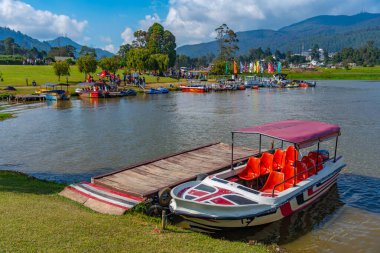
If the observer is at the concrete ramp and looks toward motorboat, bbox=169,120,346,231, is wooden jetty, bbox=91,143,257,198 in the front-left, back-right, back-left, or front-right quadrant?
front-left

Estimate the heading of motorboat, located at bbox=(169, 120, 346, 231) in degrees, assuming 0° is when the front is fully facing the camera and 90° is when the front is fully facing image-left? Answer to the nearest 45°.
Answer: approximately 45°

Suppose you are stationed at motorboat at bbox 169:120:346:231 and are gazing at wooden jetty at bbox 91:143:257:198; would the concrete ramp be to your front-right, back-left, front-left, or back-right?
front-left

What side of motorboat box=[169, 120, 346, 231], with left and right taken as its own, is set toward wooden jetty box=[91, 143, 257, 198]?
right

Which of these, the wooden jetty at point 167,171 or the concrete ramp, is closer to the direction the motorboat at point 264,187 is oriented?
the concrete ramp

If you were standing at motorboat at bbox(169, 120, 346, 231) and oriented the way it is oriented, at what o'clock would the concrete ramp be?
The concrete ramp is roughly at 1 o'clock from the motorboat.

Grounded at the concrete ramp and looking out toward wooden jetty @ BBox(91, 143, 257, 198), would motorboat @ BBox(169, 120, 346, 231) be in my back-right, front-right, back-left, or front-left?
front-right
